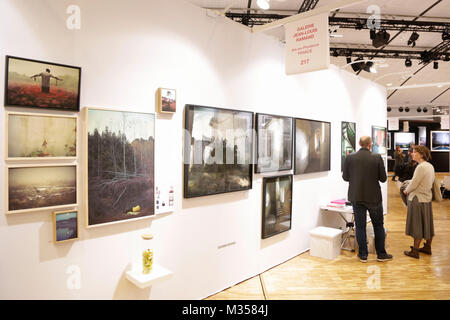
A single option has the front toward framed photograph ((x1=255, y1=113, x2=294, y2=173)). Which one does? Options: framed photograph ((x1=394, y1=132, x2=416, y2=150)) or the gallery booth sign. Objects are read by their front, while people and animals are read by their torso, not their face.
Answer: framed photograph ((x1=394, y1=132, x2=416, y2=150))

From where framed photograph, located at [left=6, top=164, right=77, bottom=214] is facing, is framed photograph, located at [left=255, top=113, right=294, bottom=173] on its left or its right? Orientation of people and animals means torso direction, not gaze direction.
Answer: on its left

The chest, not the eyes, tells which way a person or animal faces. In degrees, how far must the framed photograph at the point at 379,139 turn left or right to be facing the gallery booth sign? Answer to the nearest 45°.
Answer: approximately 45° to its right

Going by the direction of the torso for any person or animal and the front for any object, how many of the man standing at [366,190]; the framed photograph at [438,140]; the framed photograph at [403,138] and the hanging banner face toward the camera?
3

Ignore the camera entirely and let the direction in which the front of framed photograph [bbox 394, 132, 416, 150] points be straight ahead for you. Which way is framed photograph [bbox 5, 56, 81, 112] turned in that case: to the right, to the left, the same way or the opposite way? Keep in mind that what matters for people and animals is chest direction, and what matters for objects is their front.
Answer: to the left

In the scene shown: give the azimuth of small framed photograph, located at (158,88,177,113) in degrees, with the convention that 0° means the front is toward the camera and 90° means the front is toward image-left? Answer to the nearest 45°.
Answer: approximately 315°

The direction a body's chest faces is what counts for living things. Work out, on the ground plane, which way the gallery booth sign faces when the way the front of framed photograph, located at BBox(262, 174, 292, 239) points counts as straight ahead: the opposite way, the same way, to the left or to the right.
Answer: to the right

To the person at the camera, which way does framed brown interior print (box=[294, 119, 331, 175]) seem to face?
facing the viewer and to the right of the viewer

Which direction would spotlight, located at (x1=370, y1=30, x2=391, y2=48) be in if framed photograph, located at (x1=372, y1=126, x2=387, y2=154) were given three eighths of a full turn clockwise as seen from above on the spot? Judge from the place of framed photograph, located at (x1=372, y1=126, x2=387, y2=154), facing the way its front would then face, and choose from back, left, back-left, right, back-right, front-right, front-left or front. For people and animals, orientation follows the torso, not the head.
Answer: left

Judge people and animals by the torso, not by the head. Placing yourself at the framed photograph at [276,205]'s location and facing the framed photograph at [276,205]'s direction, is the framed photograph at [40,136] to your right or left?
on your right

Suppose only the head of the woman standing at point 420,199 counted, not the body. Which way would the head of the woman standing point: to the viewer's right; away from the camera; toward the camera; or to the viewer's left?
to the viewer's left

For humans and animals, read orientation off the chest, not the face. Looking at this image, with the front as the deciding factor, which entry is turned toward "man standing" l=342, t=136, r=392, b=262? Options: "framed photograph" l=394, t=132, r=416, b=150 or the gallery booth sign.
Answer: the framed photograph

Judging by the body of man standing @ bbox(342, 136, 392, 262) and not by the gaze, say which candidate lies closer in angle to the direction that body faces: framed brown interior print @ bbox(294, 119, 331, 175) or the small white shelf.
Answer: the framed brown interior print
